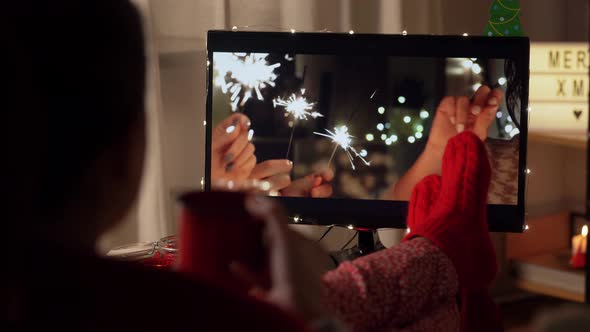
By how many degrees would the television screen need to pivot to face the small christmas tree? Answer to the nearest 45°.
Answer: approximately 135° to its left

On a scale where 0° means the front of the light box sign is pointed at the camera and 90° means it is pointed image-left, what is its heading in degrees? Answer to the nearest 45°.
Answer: approximately 0°

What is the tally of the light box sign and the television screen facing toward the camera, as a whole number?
2

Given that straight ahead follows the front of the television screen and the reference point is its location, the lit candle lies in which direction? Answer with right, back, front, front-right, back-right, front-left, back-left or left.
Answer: back-left

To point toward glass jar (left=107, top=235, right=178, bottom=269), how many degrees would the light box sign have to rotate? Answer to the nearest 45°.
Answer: approximately 45° to its right

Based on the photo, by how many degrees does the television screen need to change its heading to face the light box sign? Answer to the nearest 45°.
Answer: approximately 135° to its left

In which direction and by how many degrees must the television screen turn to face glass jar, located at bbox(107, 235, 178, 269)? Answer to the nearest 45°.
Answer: approximately 90° to its right
